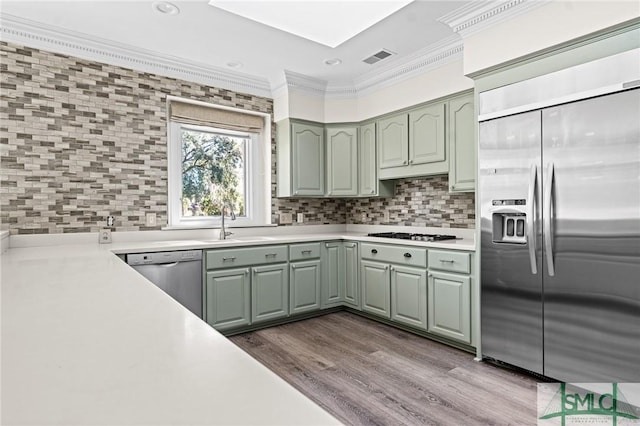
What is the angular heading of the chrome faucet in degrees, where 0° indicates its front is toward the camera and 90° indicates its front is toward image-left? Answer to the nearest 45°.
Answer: approximately 315°

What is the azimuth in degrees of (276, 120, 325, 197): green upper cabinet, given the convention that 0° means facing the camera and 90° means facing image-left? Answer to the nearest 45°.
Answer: approximately 315°

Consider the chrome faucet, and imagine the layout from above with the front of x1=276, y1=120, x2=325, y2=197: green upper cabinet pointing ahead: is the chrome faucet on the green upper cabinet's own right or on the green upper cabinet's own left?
on the green upper cabinet's own right

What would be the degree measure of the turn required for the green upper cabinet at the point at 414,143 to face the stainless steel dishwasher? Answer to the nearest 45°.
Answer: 0° — it already faces it

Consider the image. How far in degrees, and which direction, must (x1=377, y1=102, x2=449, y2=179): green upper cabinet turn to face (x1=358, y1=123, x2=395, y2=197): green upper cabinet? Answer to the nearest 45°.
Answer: approximately 90° to its right
